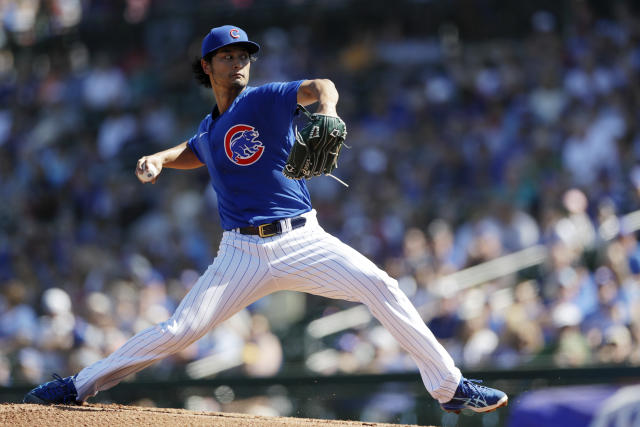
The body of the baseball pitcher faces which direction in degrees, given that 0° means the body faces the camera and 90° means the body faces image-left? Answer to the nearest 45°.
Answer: approximately 0°
